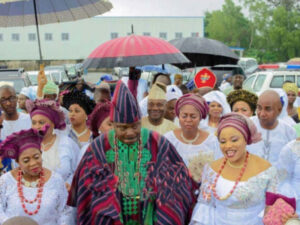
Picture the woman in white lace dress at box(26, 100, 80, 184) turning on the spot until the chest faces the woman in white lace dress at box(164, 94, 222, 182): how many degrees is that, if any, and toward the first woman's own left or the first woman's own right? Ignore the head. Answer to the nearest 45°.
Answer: approximately 135° to the first woman's own left

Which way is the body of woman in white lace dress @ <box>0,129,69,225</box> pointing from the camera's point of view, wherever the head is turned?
toward the camera

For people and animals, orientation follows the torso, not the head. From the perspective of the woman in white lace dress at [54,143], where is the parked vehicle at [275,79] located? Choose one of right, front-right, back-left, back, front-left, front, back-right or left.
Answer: back

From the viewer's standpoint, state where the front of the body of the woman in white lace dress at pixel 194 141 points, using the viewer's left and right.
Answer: facing the viewer

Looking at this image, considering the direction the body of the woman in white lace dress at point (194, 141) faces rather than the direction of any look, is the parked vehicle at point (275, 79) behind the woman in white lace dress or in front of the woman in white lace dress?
behind

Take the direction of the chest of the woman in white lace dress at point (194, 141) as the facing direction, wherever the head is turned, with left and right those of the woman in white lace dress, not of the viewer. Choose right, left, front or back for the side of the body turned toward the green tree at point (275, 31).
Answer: back

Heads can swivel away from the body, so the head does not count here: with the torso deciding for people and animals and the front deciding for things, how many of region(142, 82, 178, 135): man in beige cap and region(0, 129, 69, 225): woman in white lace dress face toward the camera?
2

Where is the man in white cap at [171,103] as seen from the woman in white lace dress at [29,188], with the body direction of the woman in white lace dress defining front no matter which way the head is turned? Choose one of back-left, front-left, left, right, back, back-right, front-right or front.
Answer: back-left

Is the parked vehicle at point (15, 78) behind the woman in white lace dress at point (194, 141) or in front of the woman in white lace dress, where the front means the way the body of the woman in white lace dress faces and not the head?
behind

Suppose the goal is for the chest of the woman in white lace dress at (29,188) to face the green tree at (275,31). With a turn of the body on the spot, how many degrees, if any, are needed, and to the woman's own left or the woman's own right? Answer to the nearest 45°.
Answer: approximately 135° to the woman's own left

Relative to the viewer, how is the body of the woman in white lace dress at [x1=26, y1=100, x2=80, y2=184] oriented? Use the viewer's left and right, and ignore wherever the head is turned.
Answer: facing the viewer and to the left of the viewer

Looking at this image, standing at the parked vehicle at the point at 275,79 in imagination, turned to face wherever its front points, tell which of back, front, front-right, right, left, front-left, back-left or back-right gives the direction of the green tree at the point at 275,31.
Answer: back-right

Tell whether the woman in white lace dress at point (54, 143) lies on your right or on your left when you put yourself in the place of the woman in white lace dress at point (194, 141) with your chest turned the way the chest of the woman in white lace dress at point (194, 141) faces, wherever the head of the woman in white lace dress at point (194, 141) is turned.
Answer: on your right
